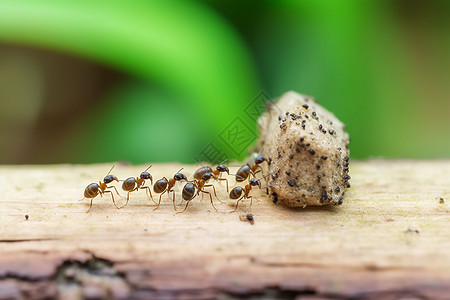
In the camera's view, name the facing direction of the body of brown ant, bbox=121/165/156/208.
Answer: to the viewer's right

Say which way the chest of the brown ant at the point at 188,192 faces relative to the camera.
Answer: to the viewer's right

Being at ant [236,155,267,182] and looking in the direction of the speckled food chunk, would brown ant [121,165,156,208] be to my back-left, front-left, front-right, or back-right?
back-right

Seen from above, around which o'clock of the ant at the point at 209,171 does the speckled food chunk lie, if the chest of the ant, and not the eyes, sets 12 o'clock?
The speckled food chunk is roughly at 1 o'clock from the ant.

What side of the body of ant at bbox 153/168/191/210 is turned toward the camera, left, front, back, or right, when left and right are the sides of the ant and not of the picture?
right

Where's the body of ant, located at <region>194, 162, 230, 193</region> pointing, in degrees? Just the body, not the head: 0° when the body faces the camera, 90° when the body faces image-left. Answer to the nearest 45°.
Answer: approximately 270°

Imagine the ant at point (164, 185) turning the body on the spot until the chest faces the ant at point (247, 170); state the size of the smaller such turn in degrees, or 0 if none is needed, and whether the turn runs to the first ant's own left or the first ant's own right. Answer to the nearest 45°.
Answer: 0° — it already faces it

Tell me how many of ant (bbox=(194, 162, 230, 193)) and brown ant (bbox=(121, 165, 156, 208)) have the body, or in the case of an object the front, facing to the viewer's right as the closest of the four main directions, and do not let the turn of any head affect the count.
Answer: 2
